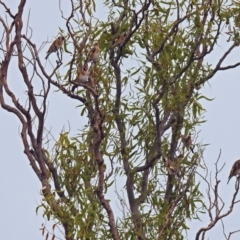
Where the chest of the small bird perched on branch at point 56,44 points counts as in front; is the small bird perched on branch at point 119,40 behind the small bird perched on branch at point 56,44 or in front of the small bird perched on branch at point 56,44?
in front

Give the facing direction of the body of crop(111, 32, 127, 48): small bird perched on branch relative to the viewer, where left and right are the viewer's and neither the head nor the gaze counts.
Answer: facing to the right of the viewer

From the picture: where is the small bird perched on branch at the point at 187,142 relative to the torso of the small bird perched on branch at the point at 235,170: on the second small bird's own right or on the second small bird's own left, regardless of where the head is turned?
on the second small bird's own right

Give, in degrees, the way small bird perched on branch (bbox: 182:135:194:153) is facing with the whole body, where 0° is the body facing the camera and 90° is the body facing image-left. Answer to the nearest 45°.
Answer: approximately 90°

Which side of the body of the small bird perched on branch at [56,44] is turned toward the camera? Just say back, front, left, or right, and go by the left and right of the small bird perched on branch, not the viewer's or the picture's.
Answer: right
